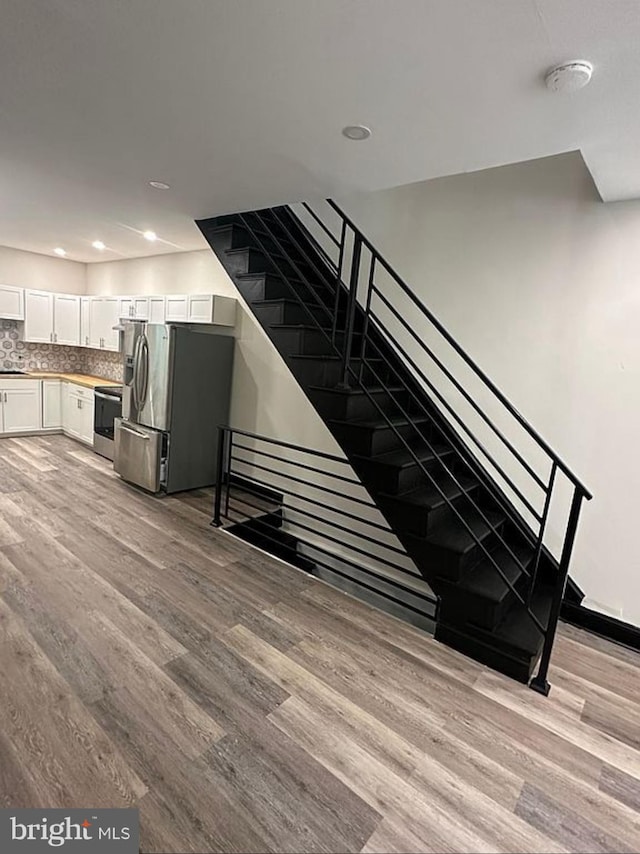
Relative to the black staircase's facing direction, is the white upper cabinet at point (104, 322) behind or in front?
behind

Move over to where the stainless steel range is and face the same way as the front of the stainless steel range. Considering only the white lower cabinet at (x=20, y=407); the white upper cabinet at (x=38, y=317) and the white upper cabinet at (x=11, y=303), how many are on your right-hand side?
3

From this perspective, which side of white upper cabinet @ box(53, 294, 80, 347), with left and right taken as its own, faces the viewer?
front

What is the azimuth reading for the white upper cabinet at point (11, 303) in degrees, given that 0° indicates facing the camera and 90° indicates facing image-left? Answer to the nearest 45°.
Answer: approximately 315°

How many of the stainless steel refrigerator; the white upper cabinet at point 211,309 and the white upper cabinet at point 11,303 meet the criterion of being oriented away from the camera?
0

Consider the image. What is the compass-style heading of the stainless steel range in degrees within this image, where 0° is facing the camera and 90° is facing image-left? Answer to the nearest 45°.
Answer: approximately 45°

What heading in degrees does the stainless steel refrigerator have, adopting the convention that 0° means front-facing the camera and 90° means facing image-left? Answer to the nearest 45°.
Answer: approximately 45°

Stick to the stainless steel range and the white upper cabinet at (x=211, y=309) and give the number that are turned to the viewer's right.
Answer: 0

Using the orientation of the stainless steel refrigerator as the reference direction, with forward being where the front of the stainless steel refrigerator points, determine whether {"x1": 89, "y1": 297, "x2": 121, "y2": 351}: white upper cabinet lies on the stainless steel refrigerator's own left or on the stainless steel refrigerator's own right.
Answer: on the stainless steel refrigerator's own right

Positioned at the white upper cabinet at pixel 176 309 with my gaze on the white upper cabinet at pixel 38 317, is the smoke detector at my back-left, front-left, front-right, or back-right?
back-left

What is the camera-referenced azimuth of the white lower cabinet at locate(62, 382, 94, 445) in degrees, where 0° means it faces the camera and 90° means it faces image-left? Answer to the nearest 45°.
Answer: approximately 45°
